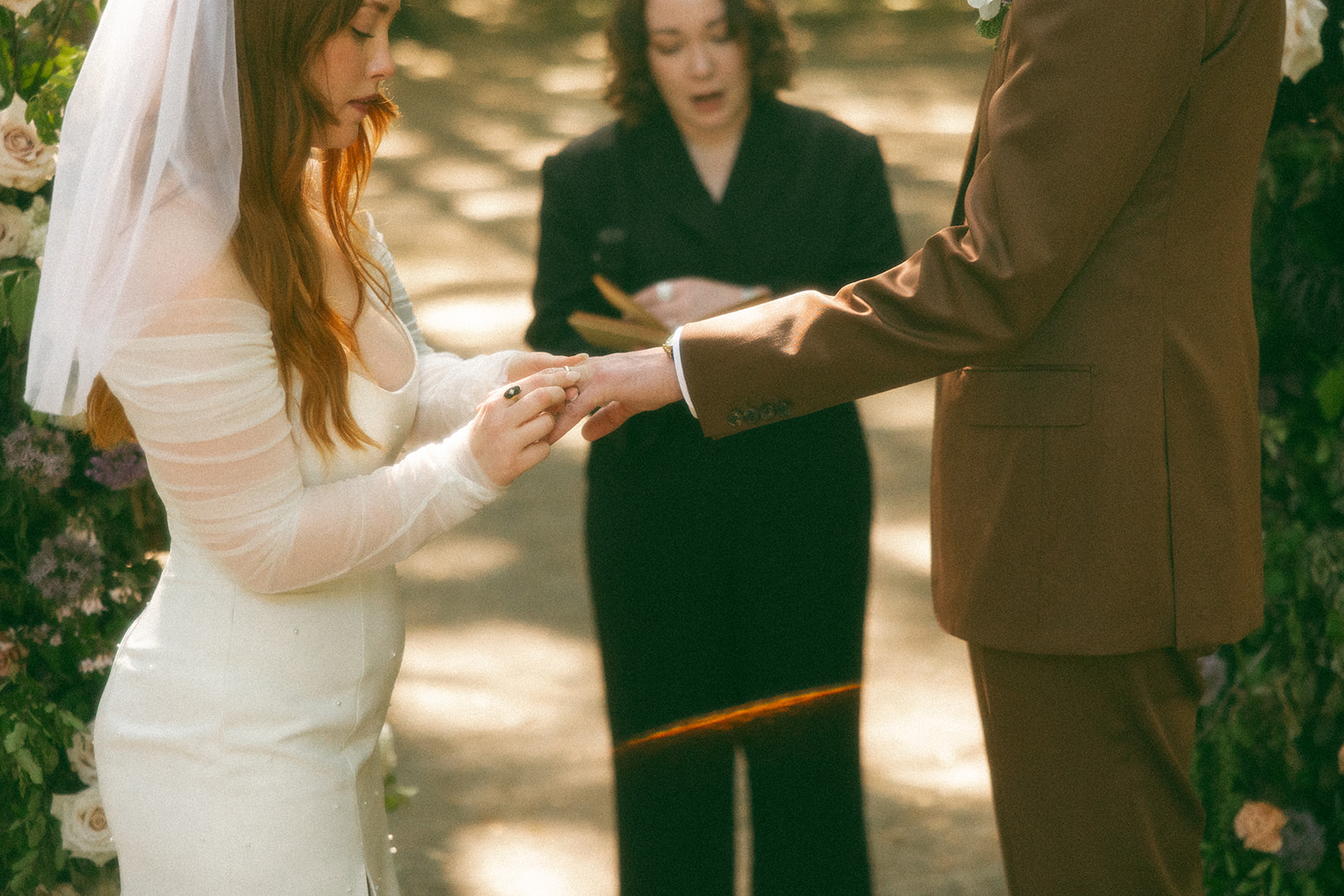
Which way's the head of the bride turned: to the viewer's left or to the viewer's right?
to the viewer's right

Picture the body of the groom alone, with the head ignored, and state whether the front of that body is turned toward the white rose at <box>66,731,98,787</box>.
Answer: yes

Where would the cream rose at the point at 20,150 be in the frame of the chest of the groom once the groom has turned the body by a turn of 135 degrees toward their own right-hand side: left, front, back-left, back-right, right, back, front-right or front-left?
back-left

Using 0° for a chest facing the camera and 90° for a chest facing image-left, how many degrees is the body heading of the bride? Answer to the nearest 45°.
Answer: approximately 270°

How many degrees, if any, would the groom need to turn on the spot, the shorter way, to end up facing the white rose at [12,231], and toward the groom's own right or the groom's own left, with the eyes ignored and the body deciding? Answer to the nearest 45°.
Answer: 0° — they already face it

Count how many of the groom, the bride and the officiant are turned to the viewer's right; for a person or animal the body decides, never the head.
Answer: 1

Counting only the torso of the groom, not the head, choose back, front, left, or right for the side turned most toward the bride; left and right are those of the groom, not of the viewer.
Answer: front

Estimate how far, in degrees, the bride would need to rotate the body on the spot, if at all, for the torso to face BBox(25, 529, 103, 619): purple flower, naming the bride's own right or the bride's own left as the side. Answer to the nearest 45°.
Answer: approximately 135° to the bride's own left

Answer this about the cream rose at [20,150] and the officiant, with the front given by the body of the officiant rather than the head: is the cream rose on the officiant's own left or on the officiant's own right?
on the officiant's own right

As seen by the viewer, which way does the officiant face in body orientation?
toward the camera

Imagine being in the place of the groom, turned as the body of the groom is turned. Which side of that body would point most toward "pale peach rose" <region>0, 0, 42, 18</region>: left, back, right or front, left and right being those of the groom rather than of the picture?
front

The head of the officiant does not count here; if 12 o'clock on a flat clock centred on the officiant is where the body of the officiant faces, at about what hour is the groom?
The groom is roughly at 11 o'clock from the officiant.

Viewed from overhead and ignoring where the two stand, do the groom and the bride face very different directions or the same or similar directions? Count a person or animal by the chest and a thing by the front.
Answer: very different directions

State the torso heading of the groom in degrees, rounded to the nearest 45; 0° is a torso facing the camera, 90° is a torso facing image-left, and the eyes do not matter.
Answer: approximately 90°
